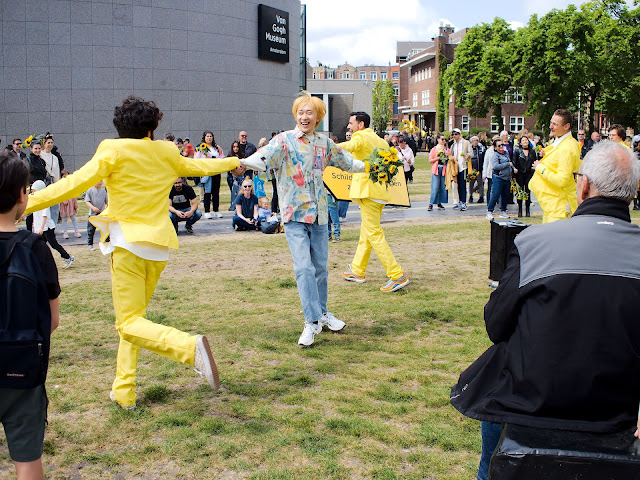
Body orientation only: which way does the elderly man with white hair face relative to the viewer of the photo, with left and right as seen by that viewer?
facing away from the viewer and to the left of the viewer

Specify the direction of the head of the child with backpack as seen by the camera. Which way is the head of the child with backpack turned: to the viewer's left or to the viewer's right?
to the viewer's right

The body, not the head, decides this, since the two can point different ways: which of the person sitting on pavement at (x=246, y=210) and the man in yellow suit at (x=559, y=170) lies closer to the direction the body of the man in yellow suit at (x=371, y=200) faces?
the person sitting on pavement

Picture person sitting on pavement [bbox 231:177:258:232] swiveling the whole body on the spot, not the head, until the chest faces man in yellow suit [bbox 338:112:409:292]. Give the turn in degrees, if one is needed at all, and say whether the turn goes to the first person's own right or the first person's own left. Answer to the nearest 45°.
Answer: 0° — they already face them

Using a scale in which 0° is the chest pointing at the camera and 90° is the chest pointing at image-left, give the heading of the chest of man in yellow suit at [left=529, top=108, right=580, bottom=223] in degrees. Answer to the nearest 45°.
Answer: approximately 90°

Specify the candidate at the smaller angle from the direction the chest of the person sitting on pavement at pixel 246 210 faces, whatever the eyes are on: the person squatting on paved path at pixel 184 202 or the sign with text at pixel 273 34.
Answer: the person squatting on paved path

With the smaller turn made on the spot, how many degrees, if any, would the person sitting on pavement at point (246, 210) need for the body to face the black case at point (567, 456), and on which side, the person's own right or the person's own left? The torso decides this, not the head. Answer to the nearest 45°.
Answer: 0° — they already face it

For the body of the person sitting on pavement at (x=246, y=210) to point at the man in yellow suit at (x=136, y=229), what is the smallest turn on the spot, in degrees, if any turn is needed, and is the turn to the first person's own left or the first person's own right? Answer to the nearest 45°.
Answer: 0° — they already face them

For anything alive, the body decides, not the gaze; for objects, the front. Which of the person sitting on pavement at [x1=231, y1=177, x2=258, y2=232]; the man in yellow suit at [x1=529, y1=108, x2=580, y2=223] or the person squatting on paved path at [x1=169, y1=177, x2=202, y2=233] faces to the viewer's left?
the man in yellow suit

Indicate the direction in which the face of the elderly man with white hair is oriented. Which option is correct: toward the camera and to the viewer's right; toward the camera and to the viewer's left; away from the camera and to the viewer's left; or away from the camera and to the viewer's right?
away from the camera and to the viewer's left

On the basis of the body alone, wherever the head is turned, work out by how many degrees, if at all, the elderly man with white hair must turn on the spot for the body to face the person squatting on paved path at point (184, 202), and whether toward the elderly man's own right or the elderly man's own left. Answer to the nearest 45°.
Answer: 0° — they already face them
